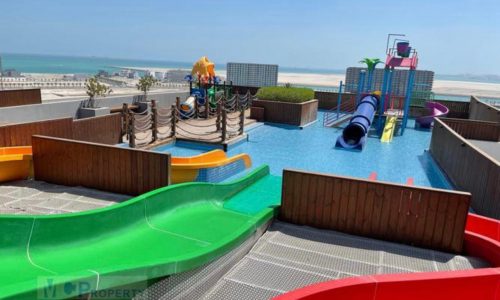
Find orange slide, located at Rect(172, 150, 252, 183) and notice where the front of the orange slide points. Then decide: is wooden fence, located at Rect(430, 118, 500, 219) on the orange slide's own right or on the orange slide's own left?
on the orange slide's own right

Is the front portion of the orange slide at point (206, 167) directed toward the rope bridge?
no

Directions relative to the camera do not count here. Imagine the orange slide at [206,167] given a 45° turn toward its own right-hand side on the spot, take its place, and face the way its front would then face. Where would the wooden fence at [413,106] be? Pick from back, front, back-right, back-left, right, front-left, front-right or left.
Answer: front-left

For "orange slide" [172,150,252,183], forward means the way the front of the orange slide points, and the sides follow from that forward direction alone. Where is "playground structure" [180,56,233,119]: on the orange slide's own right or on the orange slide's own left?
on the orange slide's own left

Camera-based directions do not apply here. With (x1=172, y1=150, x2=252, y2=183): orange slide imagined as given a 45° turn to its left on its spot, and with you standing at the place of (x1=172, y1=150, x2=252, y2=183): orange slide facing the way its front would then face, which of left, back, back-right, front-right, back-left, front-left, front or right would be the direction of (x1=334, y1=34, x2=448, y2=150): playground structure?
front-right

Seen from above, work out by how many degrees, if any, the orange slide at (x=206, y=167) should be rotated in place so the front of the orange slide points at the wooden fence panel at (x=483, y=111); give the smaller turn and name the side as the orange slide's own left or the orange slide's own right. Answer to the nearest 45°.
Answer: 0° — it already faces it

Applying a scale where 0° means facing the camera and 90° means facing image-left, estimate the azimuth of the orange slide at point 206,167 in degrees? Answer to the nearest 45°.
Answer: approximately 225°

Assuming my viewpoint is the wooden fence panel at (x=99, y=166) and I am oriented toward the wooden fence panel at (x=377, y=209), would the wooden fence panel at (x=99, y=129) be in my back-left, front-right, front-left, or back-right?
back-left

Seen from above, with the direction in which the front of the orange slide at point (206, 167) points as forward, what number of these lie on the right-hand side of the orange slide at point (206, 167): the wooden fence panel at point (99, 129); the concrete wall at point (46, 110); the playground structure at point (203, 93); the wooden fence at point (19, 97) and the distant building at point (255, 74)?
0

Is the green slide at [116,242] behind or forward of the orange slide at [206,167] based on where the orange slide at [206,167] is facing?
behind
